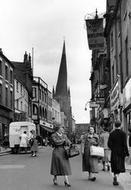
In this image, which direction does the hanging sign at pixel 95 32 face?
toward the camera

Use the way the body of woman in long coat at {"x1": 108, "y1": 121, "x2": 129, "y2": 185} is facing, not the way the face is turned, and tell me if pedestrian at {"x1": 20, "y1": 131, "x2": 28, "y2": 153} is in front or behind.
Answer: in front

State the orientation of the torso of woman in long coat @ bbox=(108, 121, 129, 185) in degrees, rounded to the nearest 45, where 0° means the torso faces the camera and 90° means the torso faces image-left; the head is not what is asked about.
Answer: approximately 180°

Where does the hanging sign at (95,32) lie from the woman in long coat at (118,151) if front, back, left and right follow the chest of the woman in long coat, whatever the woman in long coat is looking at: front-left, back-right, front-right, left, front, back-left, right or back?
front

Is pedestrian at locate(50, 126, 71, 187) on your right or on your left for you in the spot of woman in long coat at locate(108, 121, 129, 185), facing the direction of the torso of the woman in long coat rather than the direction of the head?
on your left

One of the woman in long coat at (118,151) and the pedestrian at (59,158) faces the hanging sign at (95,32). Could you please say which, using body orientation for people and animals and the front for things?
the woman in long coat

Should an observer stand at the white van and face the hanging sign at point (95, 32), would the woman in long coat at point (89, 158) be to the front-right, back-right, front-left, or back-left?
front-right

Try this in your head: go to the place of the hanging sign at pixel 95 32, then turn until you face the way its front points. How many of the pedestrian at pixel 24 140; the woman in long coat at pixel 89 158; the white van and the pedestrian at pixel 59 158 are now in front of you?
2

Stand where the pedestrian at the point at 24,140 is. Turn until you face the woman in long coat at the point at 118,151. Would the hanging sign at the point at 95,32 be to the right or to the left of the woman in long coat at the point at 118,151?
left

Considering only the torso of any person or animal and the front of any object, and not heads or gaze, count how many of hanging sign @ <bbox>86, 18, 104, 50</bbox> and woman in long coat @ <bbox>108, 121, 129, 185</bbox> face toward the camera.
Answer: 1

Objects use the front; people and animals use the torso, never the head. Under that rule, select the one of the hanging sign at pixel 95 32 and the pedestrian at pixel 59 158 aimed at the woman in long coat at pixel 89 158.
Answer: the hanging sign

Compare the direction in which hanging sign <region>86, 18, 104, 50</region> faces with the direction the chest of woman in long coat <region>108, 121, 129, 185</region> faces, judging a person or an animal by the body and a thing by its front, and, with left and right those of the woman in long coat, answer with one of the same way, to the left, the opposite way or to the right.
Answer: the opposite way

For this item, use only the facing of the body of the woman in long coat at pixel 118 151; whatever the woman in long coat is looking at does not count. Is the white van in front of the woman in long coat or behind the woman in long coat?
in front

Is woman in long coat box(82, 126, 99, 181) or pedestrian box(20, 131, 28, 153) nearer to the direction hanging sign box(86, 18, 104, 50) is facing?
the woman in long coat

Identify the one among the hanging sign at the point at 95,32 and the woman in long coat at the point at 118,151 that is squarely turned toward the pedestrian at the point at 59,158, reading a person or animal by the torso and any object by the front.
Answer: the hanging sign

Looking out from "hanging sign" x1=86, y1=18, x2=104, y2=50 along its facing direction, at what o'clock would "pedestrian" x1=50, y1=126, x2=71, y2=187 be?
The pedestrian is roughly at 12 o'clock from the hanging sign.
